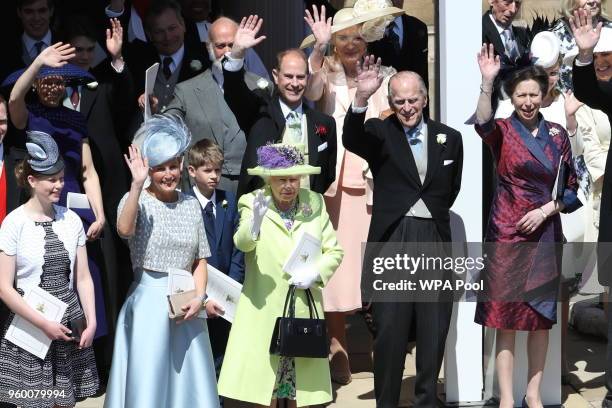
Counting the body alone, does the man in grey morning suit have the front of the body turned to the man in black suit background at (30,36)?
no

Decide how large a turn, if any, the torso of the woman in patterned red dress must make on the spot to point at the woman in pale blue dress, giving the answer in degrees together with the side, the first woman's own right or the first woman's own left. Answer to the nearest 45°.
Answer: approximately 45° to the first woman's own right

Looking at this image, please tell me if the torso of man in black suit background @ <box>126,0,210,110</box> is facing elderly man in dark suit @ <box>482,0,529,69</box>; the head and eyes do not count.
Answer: no

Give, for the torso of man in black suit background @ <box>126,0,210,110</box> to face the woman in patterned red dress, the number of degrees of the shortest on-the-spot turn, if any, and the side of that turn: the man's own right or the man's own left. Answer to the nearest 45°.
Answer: approximately 45° to the man's own left

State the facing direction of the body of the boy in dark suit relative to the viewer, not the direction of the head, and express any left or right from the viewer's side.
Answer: facing the viewer and to the right of the viewer

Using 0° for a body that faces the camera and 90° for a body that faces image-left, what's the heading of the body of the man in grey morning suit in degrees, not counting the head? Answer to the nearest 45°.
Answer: approximately 315°

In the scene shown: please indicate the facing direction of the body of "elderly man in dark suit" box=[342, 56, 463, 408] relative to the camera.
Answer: toward the camera

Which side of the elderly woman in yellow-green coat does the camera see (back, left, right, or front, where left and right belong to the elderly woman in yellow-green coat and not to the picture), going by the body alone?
front

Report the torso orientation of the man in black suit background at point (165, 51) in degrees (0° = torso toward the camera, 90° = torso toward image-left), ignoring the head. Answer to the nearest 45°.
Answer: approximately 0°

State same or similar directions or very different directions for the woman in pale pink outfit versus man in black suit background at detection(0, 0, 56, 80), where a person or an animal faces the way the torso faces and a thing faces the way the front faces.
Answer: same or similar directions

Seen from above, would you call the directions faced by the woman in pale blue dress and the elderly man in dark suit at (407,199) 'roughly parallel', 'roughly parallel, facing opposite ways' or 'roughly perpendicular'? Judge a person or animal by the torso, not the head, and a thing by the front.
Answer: roughly parallel

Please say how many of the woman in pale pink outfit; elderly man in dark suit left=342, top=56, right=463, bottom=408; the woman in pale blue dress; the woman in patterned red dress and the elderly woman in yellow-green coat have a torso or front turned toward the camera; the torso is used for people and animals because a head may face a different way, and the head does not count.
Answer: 5

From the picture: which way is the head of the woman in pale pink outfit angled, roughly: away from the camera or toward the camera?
toward the camera

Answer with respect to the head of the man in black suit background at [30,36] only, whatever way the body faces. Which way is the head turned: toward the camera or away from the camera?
toward the camera

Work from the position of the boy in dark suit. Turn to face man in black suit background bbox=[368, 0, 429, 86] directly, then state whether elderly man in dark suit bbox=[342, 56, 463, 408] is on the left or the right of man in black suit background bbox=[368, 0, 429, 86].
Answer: right

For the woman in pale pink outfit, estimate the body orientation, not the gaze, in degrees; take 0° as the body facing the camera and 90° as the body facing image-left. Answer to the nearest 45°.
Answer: approximately 0°
